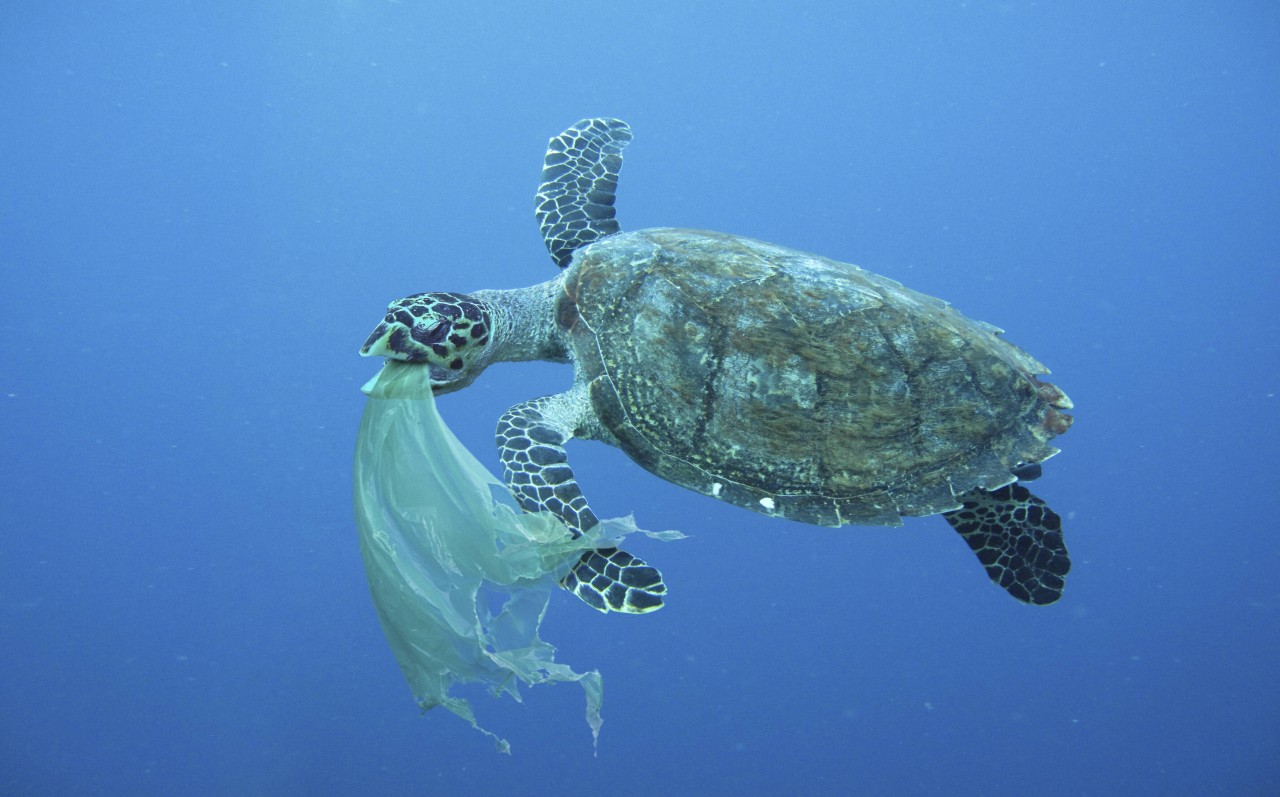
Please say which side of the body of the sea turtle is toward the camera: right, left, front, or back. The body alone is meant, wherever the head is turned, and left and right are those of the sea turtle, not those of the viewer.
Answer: left
